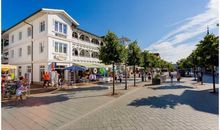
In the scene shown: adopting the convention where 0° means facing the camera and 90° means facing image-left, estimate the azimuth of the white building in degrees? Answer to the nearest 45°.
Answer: approximately 315°

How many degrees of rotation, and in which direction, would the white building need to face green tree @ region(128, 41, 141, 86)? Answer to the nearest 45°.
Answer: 0° — it already faces it

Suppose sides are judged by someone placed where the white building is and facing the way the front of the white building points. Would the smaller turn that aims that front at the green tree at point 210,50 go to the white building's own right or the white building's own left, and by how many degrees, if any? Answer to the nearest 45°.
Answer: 0° — it already faces it
